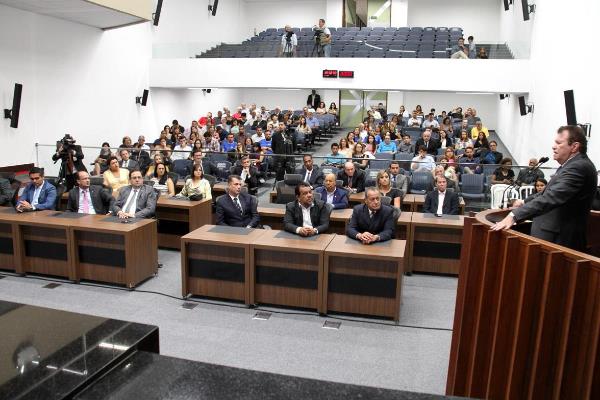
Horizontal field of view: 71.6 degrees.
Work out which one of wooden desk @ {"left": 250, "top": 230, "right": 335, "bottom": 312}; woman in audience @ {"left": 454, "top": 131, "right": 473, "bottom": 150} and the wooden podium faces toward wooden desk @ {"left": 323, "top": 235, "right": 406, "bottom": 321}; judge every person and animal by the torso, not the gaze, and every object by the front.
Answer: the woman in audience

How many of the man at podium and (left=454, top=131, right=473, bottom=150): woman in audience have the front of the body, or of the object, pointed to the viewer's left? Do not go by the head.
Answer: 1

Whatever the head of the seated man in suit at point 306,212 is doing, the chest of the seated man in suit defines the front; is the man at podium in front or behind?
in front

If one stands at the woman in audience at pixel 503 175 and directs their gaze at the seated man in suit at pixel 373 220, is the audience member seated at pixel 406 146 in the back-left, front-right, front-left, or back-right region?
back-right

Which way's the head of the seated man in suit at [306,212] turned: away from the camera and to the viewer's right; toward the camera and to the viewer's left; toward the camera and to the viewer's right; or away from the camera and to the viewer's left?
toward the camera and to the viewer's right

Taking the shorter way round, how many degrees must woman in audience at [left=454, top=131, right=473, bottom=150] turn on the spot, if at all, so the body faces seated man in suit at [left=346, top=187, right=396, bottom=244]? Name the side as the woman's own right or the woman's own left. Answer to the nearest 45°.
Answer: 0° — they already face them

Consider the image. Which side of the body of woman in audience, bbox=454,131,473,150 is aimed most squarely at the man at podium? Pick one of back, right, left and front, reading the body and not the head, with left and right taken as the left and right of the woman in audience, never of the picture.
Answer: front

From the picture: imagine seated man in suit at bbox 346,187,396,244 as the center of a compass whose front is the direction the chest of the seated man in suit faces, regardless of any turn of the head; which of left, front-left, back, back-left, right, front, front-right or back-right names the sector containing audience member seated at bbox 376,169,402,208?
back

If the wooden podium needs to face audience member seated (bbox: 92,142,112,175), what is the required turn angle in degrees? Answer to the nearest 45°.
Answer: approximately 90° to its right

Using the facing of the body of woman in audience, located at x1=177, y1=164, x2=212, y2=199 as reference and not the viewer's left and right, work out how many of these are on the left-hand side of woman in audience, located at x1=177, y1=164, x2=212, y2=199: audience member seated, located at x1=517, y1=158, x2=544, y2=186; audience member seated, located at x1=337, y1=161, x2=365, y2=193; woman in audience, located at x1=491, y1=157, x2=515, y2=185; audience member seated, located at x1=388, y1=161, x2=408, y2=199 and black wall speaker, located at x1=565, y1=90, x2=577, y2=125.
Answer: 5

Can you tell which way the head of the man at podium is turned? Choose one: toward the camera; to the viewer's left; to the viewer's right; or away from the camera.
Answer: to the viewer's left

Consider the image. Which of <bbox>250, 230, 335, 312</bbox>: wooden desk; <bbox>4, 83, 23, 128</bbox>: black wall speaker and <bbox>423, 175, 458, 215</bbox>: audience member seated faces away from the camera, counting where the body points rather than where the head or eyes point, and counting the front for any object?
the wooden desk
